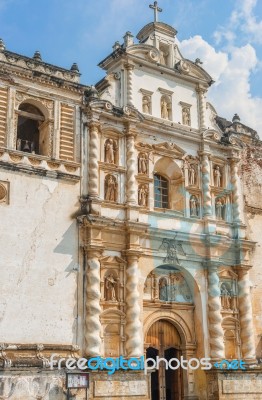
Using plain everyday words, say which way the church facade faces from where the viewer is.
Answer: facing the viewer and to the right of the viewer
